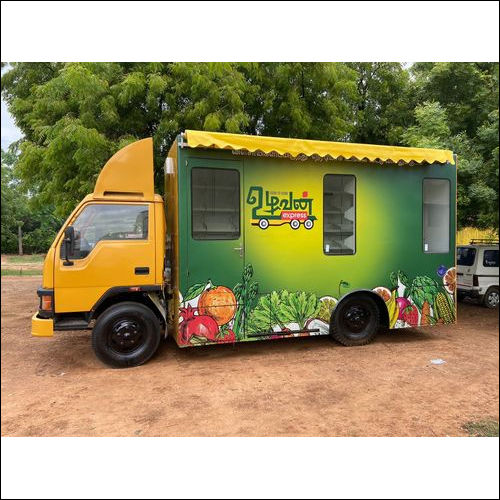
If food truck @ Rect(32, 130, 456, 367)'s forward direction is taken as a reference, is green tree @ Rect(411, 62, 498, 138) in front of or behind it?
behind

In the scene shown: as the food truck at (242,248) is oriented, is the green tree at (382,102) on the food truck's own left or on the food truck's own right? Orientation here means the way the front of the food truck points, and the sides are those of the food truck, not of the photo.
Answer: on the food truck's own right

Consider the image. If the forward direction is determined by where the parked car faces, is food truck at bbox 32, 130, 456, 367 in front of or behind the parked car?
behind

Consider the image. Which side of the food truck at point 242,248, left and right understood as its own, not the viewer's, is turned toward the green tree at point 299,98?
right

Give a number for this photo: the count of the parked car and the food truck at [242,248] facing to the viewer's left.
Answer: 1

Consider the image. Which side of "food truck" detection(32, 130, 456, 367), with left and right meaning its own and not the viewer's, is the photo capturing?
left

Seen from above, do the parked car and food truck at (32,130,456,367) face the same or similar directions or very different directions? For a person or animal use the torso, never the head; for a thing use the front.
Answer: very different directions

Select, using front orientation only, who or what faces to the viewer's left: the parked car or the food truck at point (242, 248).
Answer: the food truck
